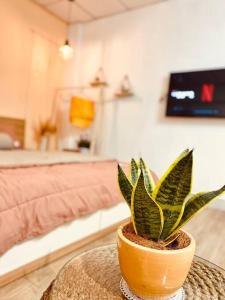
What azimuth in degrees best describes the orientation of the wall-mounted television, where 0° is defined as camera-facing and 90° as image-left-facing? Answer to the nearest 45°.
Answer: approximately 45°

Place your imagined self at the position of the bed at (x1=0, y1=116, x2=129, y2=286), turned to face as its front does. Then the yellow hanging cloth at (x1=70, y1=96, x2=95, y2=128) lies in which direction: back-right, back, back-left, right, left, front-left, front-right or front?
back-left

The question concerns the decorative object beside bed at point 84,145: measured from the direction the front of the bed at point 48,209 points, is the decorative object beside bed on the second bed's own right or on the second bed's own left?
on the second bed's own left

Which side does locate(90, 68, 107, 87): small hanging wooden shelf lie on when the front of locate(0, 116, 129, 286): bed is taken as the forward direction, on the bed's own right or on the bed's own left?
on the bed's own left

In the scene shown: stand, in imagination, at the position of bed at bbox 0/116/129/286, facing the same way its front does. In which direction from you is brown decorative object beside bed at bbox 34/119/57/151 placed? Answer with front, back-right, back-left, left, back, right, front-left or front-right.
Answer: back-left

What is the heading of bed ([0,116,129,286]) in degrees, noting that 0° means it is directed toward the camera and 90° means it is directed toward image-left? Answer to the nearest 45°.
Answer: approximately 315°

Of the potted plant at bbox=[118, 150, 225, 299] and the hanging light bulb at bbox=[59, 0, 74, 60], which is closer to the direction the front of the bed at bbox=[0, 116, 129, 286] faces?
the potted plant

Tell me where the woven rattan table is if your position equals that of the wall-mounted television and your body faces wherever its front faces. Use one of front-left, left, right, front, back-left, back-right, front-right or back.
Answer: front-left

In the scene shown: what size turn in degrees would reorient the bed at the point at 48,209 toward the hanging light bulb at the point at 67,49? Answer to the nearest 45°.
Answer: approximately 135° to its left
